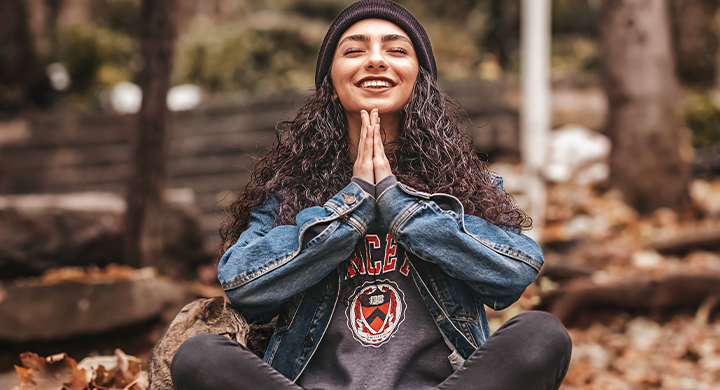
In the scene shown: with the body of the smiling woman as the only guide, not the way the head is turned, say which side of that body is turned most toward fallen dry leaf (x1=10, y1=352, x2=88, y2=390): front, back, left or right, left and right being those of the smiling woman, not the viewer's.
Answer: right

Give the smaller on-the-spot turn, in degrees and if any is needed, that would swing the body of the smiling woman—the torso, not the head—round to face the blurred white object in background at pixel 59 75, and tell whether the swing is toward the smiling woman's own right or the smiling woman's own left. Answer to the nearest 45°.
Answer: approximately 135° to the smiling woman's own right

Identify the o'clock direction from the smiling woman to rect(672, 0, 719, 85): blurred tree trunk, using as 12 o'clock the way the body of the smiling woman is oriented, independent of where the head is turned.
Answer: The blurred tree trunk is roughly at 7 o'clock from the smiling woman.

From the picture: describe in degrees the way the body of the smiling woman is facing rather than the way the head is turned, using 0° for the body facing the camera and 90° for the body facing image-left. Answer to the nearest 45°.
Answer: approximately 0°

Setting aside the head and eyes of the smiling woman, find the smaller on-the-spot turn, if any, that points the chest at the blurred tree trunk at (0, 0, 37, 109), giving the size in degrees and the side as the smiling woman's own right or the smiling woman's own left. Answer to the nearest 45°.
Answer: approximately 135° to the smiling woman's own right

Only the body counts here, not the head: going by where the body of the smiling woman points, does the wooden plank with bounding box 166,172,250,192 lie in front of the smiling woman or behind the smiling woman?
behind

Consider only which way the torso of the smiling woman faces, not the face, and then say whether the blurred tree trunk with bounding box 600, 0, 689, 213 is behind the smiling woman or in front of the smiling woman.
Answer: behind

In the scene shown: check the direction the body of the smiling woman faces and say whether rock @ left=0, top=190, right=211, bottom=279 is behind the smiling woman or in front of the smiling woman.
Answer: behind

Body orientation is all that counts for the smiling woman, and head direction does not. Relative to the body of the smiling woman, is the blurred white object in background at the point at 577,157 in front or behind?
behind
